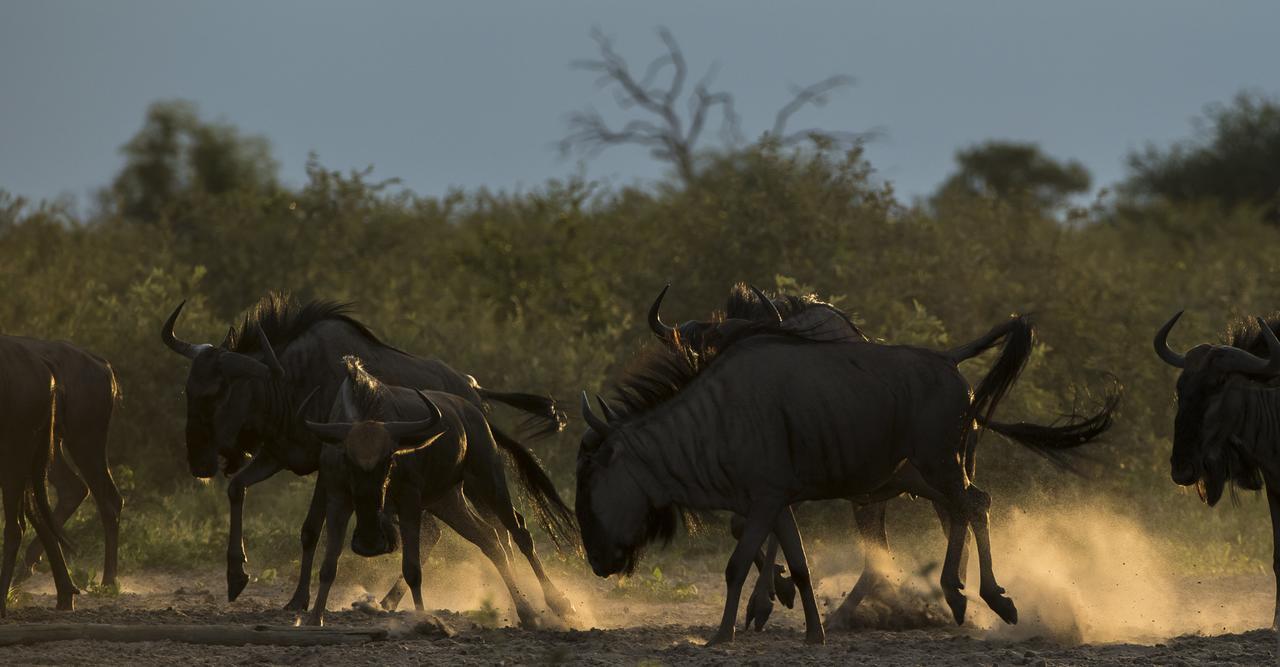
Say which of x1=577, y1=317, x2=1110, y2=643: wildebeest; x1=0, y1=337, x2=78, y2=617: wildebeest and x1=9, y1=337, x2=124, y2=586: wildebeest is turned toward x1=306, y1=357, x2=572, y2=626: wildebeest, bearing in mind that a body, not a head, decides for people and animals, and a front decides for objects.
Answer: x1=577, y1=317, x2=1110, y2=643: wildebeest

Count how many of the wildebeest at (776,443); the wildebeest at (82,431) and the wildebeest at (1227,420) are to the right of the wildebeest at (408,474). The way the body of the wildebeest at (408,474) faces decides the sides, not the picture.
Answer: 1

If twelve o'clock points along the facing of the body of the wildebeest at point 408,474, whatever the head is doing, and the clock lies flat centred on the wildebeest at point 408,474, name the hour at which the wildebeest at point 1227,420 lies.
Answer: the wildebeest at point 1227,420 is roughly at 8 o'clock from the wildebeest at point 408,474.

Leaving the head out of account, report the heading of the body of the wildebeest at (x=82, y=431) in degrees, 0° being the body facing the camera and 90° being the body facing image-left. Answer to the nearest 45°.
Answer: approximately 90°

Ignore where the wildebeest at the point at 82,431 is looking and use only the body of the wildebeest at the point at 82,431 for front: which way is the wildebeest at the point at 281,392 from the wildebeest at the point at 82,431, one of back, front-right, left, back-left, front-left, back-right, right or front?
back-left

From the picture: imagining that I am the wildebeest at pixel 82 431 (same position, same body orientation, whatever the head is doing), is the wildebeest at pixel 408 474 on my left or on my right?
on my left

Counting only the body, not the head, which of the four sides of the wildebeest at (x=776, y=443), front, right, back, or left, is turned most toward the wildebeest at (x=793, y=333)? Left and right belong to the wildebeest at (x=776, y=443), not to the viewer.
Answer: right

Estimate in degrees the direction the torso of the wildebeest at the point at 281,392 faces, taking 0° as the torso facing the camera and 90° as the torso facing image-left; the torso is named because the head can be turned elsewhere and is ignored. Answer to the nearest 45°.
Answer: approximately 45°

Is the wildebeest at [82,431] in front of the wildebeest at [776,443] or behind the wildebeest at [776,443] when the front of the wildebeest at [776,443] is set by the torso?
in front

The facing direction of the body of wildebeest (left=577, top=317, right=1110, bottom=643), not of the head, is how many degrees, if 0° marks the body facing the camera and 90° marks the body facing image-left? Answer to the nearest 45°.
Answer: approximately 90°
